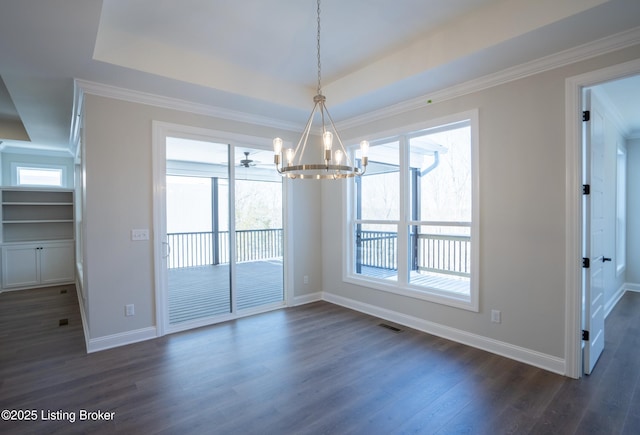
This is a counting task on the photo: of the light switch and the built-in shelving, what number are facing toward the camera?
2

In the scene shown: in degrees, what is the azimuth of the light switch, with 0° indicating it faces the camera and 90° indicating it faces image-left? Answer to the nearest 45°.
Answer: approximately 0°
